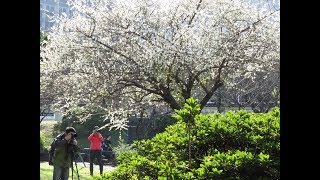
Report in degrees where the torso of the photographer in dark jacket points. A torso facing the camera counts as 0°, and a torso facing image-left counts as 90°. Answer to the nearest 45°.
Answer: approximately 315°

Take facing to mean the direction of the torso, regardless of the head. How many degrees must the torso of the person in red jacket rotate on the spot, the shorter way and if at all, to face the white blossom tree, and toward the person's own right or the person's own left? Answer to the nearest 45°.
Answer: approximately 45° to the person's own left

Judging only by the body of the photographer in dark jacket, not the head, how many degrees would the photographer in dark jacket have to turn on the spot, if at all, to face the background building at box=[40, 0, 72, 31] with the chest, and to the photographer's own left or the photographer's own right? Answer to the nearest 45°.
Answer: approximately 135° to the photographer's own left

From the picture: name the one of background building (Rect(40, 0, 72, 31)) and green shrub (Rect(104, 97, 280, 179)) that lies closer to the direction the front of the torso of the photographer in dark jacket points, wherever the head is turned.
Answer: the green shrub

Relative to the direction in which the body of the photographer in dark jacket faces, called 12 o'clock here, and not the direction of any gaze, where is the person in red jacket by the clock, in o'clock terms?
The person in red jacket is roughly at 8 o'clock from the photographer in dark jacket.
